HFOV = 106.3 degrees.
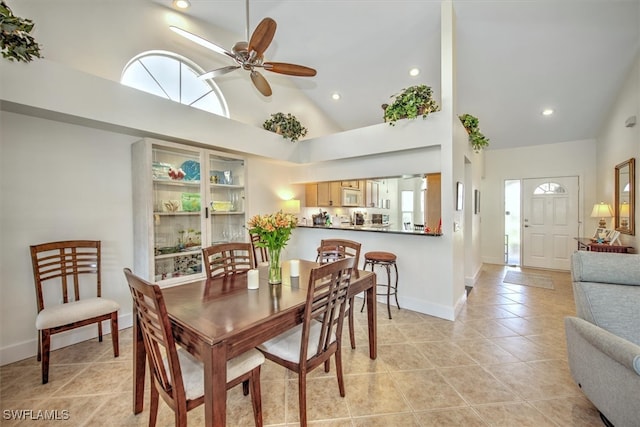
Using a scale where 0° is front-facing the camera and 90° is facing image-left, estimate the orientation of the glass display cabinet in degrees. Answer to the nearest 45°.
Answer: approximately 315°

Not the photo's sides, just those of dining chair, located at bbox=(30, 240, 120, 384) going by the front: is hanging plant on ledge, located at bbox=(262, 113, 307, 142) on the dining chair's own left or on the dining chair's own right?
on the dining chair's own left

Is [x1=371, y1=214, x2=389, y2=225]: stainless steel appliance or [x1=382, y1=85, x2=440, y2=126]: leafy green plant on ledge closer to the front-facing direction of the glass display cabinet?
the leafy green plant on ledge

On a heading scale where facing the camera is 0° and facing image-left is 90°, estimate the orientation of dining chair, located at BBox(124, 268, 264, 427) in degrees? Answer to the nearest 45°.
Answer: approximately 225°

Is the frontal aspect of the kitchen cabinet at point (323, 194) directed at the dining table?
yes

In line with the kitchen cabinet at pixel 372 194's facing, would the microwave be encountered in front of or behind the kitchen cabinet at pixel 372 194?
in front

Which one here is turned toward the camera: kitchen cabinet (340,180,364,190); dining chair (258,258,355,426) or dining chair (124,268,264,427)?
the kitchen cabinet

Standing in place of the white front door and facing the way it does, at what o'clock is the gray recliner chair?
The gray recliner chair is roughly at 12 o'clock from the white front door.

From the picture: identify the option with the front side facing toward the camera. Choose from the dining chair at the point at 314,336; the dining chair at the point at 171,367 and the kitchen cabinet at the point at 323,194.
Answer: the kitchen cabinet

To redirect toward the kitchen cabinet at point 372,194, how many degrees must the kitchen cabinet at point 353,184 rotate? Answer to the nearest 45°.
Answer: approximately 135° to its left

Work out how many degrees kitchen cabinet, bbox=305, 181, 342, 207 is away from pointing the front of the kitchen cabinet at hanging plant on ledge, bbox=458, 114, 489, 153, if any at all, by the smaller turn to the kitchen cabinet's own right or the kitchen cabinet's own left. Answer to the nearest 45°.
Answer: approximately 45° to the kitchen cabinet's own left
